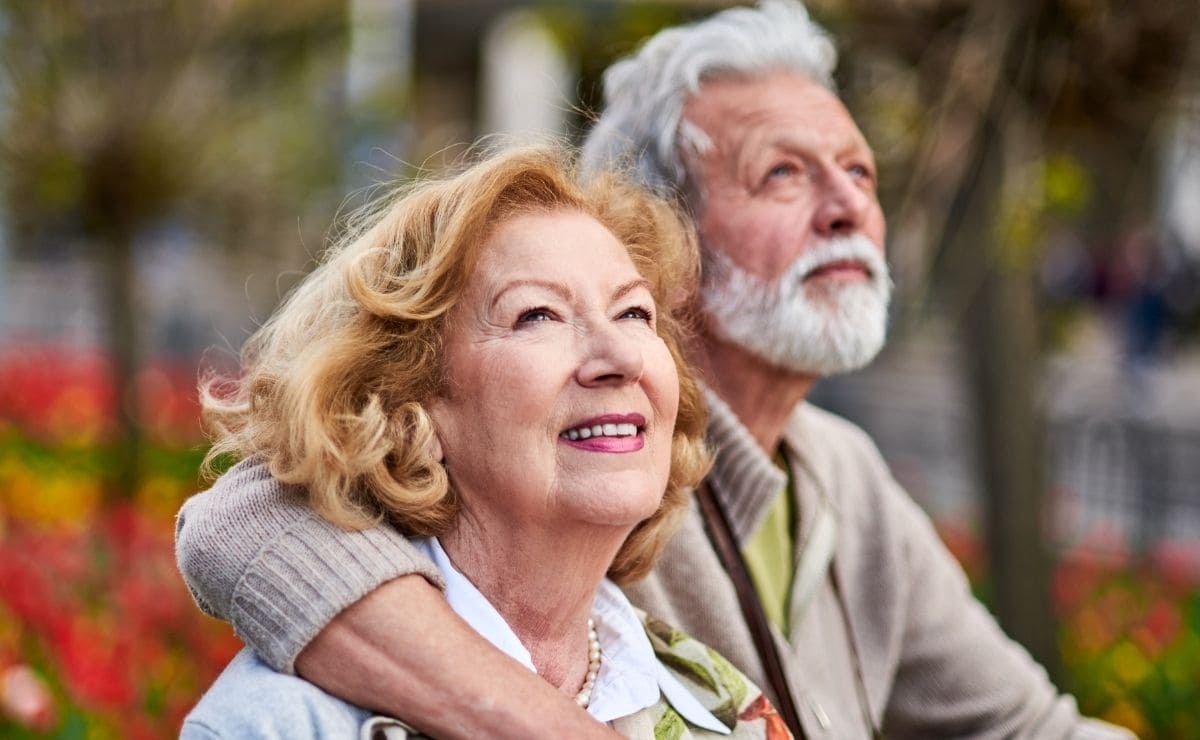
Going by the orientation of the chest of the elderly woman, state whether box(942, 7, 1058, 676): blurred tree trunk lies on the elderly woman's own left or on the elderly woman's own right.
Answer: on the elderly woman's own left

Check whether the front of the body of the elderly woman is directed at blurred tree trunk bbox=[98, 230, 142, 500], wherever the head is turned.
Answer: no

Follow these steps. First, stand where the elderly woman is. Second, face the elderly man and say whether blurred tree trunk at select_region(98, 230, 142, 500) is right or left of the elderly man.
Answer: left

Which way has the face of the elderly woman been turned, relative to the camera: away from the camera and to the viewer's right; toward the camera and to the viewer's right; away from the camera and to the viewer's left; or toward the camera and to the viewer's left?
toward the camera and to the viewer's right

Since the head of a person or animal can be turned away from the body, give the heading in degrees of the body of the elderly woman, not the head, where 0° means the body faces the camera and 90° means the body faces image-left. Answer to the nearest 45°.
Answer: approximately 315°

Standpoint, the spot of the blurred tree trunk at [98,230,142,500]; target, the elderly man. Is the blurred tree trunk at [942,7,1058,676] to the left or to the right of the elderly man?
left

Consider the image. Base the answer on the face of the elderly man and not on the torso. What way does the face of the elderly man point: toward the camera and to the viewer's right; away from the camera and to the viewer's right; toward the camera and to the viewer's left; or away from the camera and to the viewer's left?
toward the camera and to the viewer's right

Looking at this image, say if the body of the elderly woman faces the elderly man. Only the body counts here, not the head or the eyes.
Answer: no
